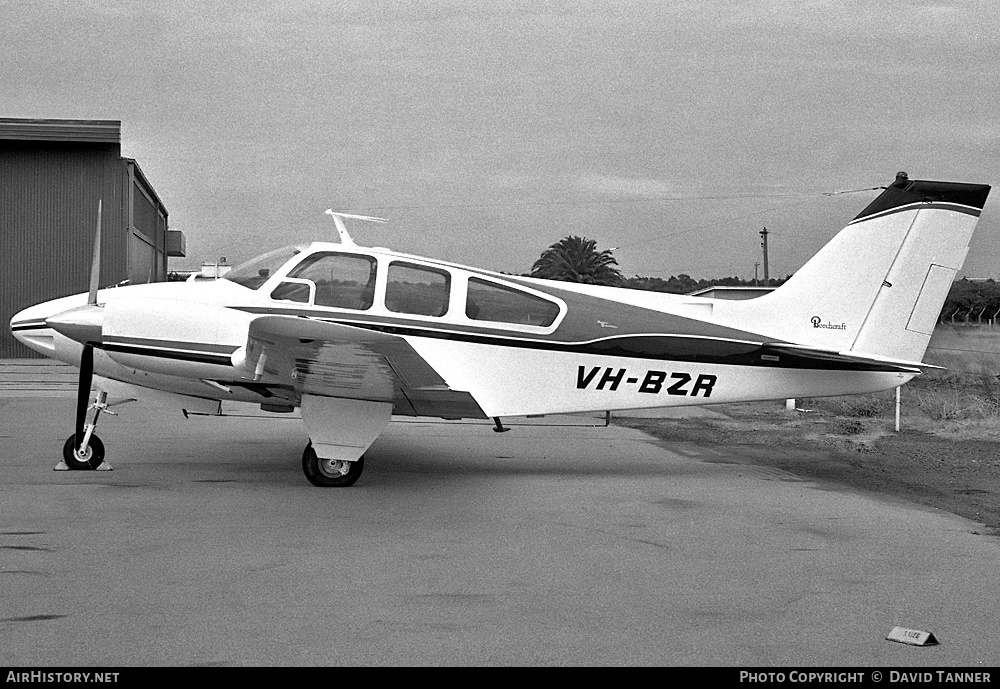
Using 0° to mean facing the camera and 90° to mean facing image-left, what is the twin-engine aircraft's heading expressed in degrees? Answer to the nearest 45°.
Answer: approximately 90°

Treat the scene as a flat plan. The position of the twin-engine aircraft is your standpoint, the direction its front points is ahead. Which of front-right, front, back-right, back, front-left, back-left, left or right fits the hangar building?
front-right

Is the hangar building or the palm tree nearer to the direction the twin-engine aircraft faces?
the hangar building

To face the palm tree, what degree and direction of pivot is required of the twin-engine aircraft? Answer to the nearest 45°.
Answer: approximately 90° to its right
